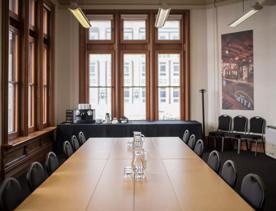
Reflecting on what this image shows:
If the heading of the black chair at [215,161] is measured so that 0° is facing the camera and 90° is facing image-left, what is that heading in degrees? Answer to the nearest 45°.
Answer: approximately 45°

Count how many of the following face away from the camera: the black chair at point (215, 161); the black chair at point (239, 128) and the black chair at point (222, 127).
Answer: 0

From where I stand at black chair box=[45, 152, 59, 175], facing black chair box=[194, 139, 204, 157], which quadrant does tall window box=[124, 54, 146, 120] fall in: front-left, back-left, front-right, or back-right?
front-left

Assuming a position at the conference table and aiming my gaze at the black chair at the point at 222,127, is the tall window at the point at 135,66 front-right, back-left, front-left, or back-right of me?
front-left

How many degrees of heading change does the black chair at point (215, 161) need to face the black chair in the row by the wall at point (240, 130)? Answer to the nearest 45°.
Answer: approximately 135° to its right

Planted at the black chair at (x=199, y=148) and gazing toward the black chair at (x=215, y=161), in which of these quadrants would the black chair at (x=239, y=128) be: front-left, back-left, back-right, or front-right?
back-left

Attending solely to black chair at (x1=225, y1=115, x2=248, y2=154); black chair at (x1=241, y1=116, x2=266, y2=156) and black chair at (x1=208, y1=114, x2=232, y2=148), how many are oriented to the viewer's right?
0

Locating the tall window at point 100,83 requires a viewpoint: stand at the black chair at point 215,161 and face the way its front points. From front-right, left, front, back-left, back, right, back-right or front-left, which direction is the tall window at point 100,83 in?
right

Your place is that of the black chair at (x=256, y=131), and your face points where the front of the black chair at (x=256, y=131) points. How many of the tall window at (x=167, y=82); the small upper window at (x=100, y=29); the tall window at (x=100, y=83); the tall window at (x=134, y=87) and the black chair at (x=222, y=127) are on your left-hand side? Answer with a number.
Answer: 0

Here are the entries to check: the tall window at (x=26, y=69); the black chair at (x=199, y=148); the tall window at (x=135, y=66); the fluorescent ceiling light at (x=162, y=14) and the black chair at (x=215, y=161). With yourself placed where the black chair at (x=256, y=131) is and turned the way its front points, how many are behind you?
0

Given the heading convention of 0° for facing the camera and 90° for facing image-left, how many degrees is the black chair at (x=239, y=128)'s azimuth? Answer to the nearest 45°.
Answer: approximately 45°

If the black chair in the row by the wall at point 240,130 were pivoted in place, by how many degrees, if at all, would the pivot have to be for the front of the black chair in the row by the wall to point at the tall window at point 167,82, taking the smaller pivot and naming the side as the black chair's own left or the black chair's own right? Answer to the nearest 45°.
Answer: approximately 45° to the black chair's own right

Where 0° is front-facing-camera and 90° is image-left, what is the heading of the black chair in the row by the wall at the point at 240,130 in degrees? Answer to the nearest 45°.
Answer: approximately 45°

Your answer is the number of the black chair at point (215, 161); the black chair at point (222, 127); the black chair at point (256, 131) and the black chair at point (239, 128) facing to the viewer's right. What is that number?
0

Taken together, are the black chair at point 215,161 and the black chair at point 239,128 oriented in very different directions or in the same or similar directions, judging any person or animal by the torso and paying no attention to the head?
same or similar directions
